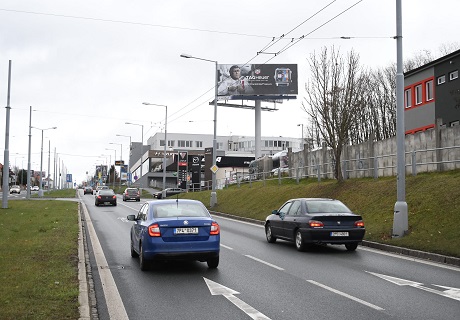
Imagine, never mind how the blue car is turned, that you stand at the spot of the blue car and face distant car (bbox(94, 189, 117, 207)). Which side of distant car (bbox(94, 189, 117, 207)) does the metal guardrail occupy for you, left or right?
right

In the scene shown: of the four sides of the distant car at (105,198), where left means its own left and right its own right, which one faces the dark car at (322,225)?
back

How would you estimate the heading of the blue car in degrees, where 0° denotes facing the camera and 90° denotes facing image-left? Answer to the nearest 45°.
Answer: approximately 180°

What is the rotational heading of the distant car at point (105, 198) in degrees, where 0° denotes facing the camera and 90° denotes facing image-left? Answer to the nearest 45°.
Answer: approximately 180°

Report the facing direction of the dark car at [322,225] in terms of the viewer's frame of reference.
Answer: facing away from the viewer and to the left of the viewer

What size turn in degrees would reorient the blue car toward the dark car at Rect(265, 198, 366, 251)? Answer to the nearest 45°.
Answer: approximately 45° to its right

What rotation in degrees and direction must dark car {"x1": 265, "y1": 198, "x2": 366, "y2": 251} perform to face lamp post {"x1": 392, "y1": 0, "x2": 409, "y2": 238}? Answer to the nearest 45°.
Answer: approximately 90° to its right

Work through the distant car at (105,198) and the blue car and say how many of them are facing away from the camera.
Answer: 2
